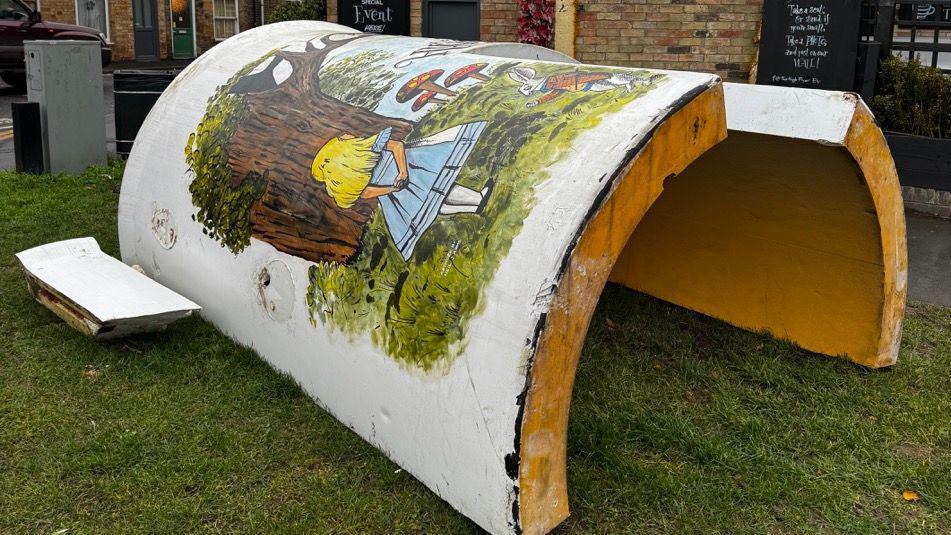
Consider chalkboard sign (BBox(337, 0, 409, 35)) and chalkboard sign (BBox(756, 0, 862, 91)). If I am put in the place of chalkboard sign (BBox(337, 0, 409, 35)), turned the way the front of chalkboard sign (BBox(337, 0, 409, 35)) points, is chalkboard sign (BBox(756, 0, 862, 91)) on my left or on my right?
on my left

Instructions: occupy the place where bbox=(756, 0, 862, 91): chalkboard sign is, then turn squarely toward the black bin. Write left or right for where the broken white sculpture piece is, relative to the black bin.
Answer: left

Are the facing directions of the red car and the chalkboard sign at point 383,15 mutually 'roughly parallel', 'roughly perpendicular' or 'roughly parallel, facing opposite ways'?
roughly perpendicular
